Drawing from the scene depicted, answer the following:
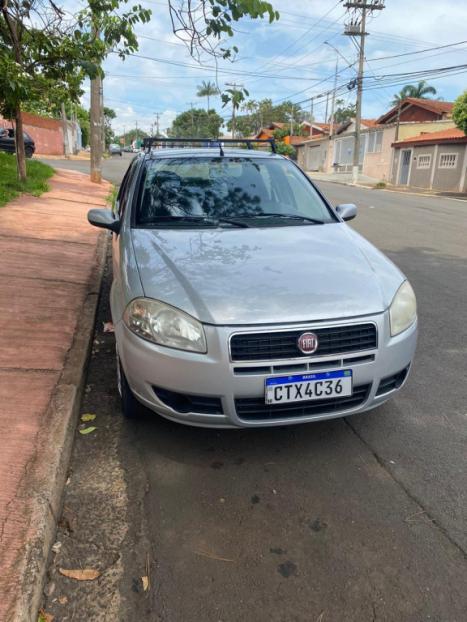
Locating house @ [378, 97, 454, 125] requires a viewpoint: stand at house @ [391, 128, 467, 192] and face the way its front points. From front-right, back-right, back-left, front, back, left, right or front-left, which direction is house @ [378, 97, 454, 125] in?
back-right

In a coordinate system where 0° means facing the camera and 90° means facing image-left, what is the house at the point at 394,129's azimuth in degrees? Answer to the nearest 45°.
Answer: approximately 45°

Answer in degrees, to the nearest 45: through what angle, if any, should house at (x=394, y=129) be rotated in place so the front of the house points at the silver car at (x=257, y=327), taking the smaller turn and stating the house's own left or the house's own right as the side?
approximately 45° to the house's own left

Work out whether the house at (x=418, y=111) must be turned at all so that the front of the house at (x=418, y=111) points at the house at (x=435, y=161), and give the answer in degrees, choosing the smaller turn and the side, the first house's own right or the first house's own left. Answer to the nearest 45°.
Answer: approximately 45° to the first house's own left

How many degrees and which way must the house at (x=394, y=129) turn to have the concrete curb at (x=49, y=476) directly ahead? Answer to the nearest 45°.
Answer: approximately 45° to its left

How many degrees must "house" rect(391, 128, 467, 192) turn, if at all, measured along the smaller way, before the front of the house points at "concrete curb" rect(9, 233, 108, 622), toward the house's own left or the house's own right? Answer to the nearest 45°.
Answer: approximately 45° to the house's own left

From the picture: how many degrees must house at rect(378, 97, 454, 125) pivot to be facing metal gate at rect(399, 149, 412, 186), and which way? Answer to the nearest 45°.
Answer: approximately 45° to its left

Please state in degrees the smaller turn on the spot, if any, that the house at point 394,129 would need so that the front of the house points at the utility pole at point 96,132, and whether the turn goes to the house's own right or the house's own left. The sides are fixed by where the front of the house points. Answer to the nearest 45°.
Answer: approximately 45° to the house's own left

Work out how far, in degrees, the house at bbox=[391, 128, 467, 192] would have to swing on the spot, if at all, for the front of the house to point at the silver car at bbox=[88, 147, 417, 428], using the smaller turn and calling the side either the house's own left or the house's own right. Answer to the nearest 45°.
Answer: approximately 45° to the house's own left
